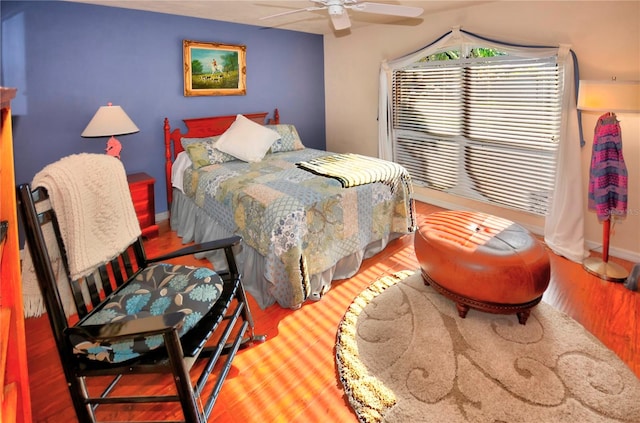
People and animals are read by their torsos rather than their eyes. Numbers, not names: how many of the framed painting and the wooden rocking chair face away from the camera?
0

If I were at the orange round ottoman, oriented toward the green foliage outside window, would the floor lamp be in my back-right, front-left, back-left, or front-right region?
front-right

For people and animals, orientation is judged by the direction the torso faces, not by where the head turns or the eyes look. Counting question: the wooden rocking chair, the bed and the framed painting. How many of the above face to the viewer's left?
0

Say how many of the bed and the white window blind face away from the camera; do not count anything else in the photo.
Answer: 0

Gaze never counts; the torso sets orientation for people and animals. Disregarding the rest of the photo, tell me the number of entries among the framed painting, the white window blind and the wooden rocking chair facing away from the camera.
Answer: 0

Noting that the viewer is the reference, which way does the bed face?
facing the viewer and to the right of the viewer

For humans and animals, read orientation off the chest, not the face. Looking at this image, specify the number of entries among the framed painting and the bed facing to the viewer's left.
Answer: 0

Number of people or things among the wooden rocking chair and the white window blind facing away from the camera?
0
